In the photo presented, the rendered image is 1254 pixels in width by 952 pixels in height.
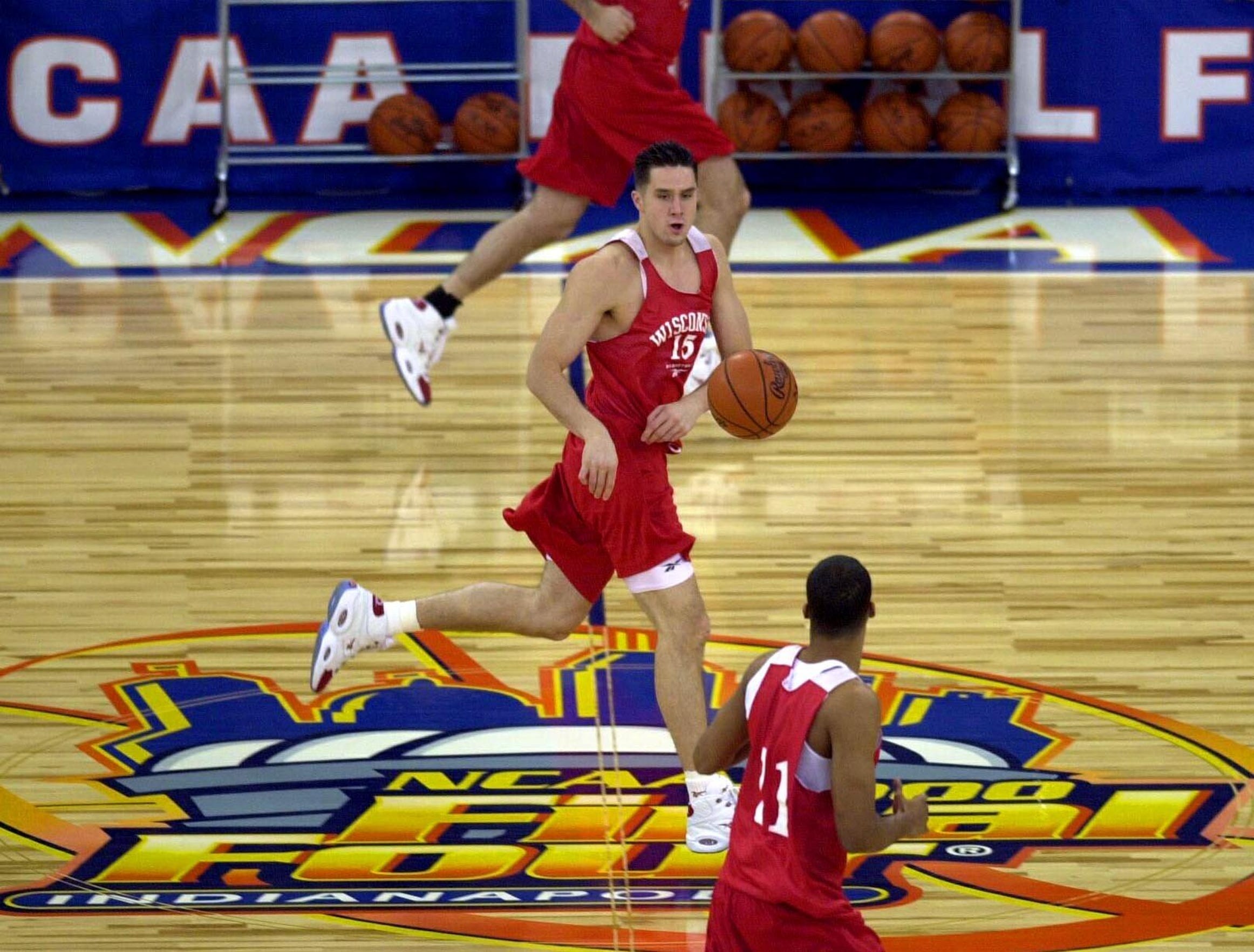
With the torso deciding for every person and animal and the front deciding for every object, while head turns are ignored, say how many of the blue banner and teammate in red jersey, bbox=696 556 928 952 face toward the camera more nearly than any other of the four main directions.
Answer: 1

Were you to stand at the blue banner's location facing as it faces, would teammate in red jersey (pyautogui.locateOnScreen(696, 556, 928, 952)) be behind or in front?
in front

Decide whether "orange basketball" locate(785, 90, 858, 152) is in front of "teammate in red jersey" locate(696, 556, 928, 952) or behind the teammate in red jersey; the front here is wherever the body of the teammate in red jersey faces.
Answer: in front

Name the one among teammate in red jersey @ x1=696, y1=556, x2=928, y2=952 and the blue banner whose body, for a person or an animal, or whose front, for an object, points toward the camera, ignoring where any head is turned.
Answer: the blue banner

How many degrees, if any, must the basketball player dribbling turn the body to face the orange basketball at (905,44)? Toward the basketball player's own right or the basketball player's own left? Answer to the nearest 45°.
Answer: approximately 135° to the basketball player's own left

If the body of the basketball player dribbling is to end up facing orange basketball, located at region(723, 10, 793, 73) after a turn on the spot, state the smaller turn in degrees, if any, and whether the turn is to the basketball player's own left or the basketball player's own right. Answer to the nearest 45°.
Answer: approximately 135° to the basketball player's own left

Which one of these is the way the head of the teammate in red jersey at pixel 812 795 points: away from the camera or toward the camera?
away from the camera

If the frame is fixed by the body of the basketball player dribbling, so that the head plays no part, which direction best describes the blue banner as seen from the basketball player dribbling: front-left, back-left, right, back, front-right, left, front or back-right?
back-left

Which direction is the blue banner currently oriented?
toward the camera

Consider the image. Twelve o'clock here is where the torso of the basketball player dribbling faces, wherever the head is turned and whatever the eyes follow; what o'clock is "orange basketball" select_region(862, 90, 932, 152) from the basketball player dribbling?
The orange basketball is roughly at 8 o'clock from the basketball player dribbling.

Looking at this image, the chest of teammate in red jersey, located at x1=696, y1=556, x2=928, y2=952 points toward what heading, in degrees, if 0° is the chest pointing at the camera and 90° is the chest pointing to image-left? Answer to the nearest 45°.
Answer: approximately 225°

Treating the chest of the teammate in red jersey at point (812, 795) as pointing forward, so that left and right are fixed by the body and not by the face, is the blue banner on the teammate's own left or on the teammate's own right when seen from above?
on the teammate's own left

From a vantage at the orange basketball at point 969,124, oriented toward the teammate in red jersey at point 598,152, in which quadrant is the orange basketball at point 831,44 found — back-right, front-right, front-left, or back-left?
front-right

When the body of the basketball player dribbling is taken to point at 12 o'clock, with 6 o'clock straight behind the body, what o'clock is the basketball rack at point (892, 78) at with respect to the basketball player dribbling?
The basketball rack is roughly at 8 o'clock from the basketball player dribbling.

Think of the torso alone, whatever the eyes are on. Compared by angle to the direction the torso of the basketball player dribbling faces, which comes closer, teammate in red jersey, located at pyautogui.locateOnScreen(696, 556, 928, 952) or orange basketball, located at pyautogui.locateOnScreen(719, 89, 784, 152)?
the teammate in red jersey
